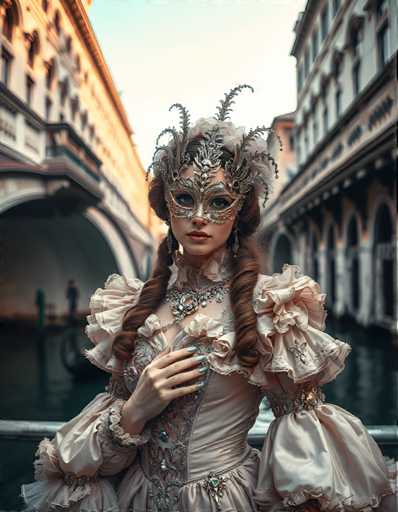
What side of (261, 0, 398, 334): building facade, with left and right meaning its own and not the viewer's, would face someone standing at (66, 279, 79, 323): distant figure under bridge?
front

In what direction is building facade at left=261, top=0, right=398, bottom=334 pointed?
to the viewer's left

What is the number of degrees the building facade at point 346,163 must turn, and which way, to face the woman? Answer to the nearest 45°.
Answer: approximately 90° to its left

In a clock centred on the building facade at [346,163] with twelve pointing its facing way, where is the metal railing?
The metal railing is roughly at 10 o'clock from the building facade.

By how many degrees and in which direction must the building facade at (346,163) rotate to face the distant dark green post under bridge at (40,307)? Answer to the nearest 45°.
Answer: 0° — it already faces them
